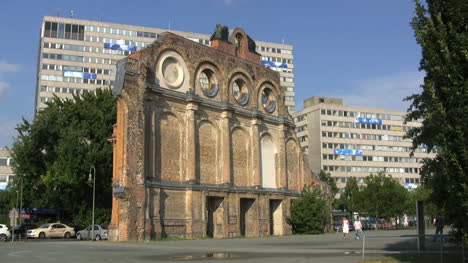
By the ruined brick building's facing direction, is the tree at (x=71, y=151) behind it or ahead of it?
behind

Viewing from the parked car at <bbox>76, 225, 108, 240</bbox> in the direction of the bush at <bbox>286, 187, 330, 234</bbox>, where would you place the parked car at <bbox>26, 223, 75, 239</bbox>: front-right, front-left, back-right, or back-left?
back-left

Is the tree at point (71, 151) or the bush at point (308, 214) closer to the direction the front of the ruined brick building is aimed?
the bush

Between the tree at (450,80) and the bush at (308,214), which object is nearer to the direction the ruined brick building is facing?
the tree

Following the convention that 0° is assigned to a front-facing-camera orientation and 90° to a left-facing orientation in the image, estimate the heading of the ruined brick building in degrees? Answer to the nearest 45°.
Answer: approximately 315°

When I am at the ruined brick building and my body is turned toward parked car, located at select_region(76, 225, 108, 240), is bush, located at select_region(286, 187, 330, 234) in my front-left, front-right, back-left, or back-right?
back-right

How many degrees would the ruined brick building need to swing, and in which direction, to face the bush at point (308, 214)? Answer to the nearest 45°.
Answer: approximately 90° to its left

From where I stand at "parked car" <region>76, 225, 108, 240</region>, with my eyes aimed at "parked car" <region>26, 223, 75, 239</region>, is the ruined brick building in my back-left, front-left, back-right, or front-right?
back-right
